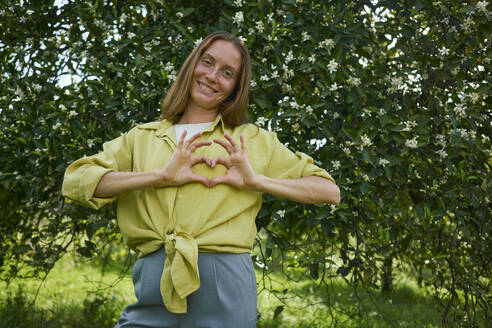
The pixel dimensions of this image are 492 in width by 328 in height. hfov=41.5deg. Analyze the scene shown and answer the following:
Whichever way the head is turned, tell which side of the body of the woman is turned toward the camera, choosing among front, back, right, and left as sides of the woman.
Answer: front

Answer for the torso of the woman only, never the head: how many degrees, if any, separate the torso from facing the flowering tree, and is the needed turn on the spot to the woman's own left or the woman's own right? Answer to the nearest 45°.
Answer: approximately 135° to the woman's own left

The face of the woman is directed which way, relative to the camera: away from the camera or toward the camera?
toward the camera
